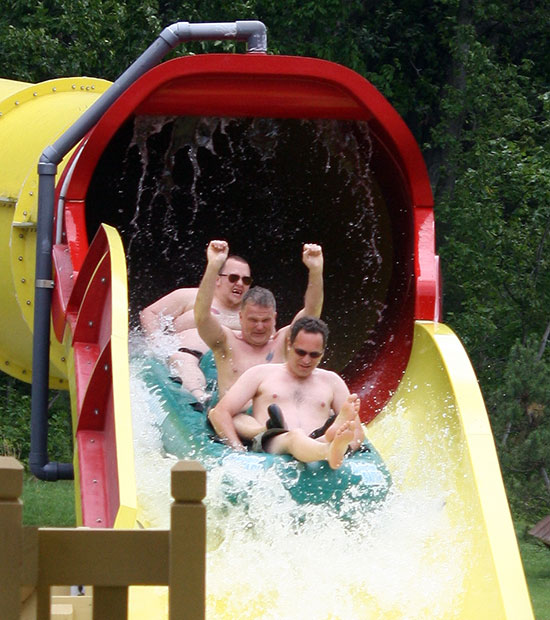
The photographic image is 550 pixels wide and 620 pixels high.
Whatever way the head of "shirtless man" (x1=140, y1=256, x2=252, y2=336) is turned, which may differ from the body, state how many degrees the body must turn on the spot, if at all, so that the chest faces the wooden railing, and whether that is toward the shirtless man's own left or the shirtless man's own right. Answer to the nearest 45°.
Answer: approximately 45° to the shirtless man's own right

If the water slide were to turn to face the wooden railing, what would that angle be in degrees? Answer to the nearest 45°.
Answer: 0° — it already faces it

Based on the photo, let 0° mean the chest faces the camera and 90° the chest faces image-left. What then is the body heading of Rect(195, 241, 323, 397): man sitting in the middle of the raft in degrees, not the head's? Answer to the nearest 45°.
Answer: approximately 0°

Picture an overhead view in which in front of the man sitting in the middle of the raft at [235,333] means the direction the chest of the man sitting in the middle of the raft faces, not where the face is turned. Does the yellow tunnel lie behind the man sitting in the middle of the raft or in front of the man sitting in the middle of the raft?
behind

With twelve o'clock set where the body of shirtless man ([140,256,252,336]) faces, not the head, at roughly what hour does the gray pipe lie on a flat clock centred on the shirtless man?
The gray pipe is roughly at 4 o'clock from the shirtless man.

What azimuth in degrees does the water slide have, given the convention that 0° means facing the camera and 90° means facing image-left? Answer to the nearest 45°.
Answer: approximately 0°
